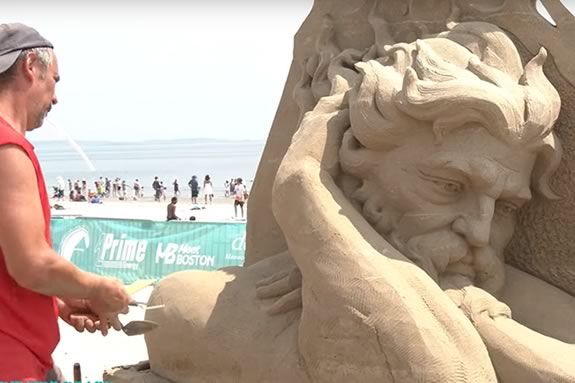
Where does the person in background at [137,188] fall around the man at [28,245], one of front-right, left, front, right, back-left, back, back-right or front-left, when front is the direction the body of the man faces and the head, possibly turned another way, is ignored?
left

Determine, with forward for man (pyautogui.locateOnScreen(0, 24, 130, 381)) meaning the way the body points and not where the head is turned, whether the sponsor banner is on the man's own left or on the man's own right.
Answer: on the man's own left

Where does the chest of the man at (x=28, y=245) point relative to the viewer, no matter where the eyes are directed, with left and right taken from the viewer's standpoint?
facing to the right of the viewer

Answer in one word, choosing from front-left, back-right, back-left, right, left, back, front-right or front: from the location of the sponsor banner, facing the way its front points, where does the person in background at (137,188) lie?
back

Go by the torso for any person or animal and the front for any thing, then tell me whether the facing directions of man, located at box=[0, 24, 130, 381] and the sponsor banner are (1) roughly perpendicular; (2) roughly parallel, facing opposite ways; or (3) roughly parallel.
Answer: roughly perpendicular

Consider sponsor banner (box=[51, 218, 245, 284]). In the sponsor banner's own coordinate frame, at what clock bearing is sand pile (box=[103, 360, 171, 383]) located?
The sand pile is roughly at 12 o'clock from the sponsor banner.

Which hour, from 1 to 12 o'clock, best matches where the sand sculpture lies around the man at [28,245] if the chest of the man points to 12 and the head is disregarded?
The sand sculpture is roughly at 12 o'clock from the man.

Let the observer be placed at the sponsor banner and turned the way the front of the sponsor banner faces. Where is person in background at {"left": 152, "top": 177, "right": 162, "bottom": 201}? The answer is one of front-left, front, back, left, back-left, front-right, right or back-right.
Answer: back

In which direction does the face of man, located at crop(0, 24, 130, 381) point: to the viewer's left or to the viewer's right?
to the viewer's right

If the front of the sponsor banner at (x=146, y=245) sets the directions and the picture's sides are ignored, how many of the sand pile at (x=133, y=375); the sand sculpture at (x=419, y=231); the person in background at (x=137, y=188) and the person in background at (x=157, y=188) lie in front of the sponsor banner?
2

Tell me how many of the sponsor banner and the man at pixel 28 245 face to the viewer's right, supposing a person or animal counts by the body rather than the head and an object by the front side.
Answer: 1

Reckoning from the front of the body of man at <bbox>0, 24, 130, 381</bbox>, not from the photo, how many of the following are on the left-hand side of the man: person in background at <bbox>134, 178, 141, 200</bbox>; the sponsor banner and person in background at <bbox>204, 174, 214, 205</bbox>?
3

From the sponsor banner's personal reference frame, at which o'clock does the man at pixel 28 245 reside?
The man is roughly at 12 o'clock from the sponsor banner.

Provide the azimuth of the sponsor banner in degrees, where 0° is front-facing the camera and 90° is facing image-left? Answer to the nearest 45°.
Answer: approximately 0°
